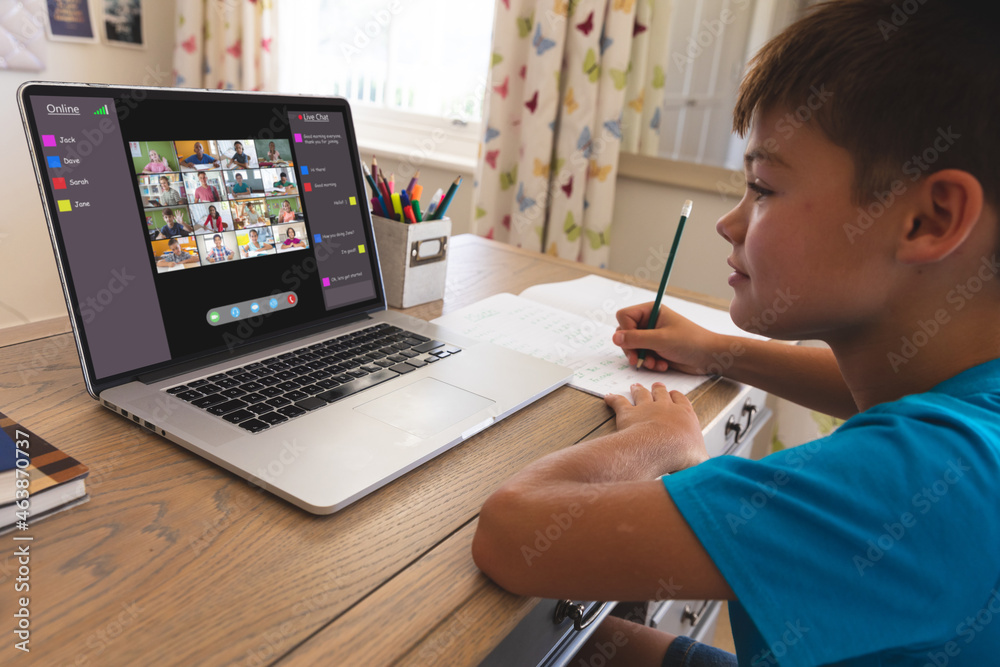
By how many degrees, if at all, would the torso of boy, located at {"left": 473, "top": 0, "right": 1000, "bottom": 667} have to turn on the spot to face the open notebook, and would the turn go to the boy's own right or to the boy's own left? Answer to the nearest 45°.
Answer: approximately 45° to the boy's own right

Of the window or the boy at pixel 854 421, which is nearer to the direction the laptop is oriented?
the boy

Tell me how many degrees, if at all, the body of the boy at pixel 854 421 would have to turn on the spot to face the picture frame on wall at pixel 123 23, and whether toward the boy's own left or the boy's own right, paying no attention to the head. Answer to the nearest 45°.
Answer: approximately 45° to the boy's own right

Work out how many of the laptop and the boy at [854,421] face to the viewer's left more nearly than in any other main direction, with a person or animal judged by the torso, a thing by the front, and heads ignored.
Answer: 1

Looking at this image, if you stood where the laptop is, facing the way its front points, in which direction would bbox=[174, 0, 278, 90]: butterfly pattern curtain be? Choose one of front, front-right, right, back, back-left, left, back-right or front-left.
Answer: back-left

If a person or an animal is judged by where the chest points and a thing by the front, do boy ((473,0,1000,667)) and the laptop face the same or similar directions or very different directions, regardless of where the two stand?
very different directions

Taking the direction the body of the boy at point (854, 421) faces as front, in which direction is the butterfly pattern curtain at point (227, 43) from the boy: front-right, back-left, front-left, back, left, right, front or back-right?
front-right

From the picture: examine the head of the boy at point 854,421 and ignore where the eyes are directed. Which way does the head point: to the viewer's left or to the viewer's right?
to the viewer's left

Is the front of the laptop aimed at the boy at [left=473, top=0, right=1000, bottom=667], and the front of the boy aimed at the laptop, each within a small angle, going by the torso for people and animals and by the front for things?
yes

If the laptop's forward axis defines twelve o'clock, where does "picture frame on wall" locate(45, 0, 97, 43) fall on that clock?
The picture frame on wall is roughly at 7 o'clock from the laptop.

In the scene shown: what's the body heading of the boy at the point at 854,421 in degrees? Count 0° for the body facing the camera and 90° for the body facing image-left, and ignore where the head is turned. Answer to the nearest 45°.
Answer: approximately 90°

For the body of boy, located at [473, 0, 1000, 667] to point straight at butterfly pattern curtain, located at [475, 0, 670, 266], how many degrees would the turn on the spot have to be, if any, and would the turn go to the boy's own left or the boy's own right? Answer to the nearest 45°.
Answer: approximately 45° to the boy's own right
